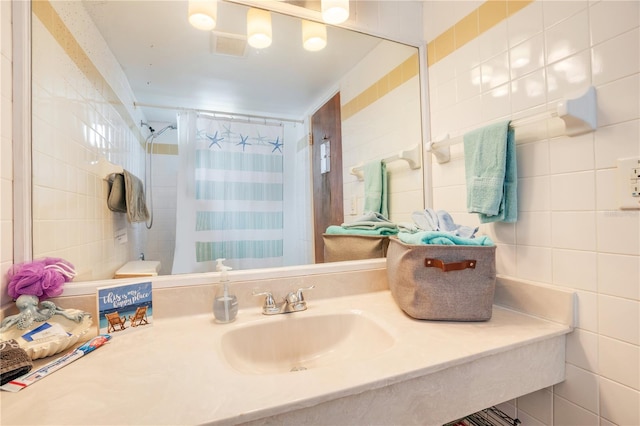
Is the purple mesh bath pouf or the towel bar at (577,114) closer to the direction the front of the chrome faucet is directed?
the towel bar

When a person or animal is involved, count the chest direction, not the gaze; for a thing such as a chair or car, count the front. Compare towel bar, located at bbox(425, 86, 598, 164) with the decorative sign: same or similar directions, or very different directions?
very different directions

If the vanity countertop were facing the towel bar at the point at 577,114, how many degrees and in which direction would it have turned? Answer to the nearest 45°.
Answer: approximately 45° to its left

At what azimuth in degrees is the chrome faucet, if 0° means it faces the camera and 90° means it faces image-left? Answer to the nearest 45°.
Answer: approximately 315°

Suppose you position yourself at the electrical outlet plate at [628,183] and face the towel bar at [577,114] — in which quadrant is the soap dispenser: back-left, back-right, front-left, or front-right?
front-left
